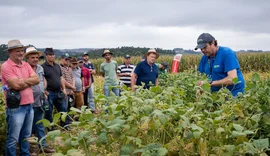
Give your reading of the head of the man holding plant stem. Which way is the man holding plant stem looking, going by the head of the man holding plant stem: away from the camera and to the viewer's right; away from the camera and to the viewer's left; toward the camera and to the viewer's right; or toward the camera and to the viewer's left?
toward the camera and to the viewer's left

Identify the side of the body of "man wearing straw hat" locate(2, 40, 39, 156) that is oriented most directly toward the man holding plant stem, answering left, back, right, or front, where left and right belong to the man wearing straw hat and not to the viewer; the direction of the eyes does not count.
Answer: front

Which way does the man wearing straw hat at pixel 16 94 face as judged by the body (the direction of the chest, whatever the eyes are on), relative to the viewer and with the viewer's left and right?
facing the viewer and to the right of the viewer

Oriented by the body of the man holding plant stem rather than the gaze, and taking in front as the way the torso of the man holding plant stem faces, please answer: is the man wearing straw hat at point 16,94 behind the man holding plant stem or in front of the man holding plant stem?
in front

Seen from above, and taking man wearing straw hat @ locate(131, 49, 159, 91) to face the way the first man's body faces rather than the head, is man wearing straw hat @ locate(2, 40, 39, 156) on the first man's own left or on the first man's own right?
on the first man's own right

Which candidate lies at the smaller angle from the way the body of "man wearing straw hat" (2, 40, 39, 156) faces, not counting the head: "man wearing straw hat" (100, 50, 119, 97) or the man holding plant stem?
the man holding plant stem

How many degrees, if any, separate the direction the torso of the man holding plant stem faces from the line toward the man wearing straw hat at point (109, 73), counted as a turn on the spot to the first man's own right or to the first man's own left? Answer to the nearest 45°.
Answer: approximately 90° to the first man's own right

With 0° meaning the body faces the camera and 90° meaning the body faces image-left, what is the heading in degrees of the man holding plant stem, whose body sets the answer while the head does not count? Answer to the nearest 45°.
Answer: approximately 45°

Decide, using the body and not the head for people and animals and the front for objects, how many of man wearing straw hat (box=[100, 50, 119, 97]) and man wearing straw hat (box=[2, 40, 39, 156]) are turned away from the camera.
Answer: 0

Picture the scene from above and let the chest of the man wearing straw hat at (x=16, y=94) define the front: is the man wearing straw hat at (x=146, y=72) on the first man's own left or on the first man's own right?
on the first man's own left

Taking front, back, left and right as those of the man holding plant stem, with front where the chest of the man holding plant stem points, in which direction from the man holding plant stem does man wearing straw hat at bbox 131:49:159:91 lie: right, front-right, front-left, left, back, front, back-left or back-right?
right

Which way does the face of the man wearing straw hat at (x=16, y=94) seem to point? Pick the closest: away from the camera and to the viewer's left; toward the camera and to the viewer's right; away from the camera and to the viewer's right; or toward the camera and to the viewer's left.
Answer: toward the camera and to the viewer's right

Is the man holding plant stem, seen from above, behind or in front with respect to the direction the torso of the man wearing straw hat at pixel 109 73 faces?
in front

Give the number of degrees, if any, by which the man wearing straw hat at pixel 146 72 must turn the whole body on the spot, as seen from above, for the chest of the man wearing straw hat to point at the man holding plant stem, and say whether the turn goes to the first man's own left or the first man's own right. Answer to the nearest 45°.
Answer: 0° — they already face them
